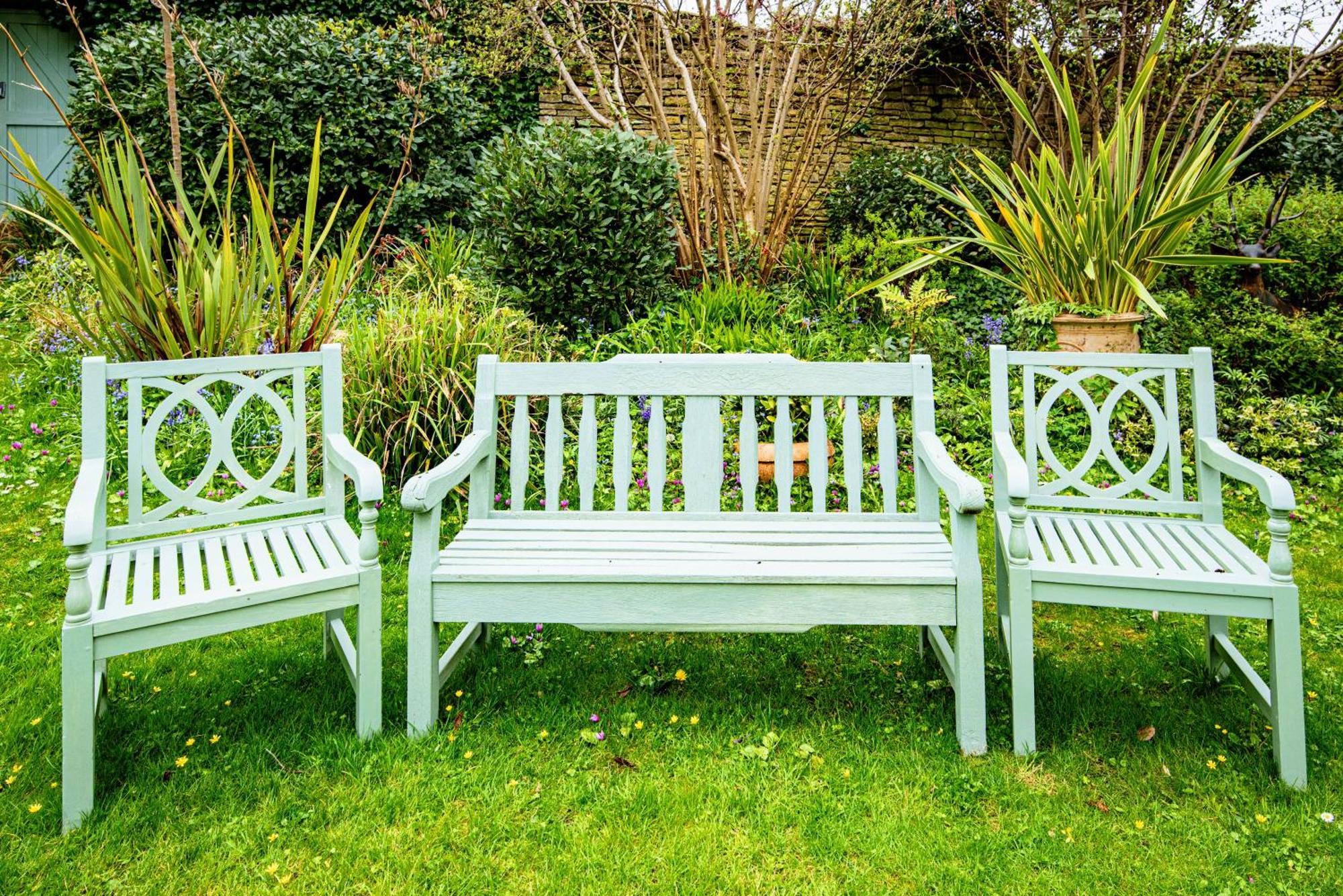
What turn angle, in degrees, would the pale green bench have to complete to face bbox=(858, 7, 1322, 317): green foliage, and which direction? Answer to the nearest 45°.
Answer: approximately 135° to its left

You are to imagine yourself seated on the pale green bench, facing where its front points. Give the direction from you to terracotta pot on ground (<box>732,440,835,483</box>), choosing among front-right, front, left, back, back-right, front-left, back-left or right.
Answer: back

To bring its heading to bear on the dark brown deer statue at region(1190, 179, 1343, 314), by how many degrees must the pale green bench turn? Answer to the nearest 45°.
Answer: approximately 135° to its left

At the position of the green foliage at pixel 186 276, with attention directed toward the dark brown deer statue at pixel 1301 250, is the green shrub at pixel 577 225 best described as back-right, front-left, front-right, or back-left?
front-left

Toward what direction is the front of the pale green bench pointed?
toward the camera

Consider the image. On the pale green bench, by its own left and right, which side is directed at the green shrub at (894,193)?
back

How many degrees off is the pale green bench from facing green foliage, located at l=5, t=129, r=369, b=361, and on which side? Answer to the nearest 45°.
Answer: approximately 135° to its right

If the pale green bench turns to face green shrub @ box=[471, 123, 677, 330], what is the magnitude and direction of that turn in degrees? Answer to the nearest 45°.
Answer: approximately 180°
